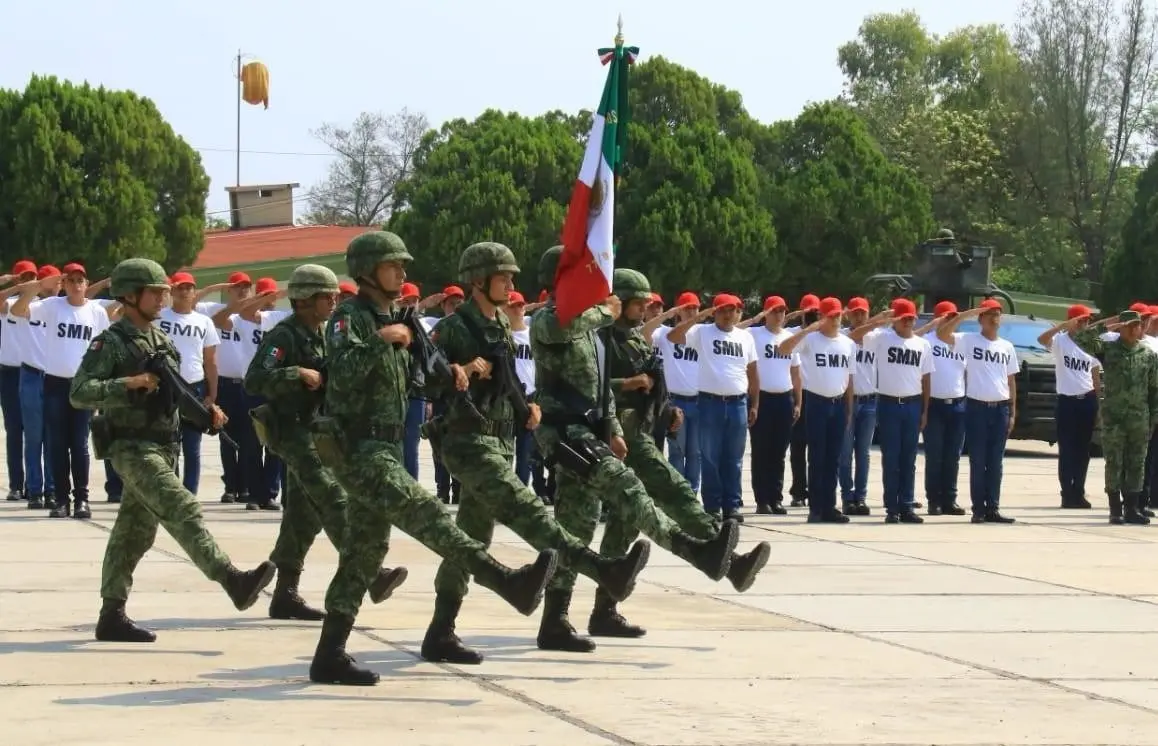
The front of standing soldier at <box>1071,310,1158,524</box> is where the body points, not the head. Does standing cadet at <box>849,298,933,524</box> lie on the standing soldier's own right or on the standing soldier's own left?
on the standing soldier's own right

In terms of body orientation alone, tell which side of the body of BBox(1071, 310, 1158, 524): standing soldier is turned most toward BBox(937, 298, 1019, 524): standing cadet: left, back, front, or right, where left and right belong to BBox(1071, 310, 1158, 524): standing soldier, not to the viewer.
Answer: right

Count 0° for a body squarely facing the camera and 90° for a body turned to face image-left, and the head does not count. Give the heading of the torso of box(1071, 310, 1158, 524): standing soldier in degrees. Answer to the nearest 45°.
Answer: approximately 0°

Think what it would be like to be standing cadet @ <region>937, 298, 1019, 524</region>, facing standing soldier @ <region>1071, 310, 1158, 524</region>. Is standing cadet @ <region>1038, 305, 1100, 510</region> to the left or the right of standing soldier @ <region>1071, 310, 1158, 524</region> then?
left

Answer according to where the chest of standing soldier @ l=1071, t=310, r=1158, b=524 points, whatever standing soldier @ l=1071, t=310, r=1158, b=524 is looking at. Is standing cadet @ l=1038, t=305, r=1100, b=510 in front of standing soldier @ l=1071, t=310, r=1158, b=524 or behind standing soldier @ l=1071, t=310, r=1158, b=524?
behind
